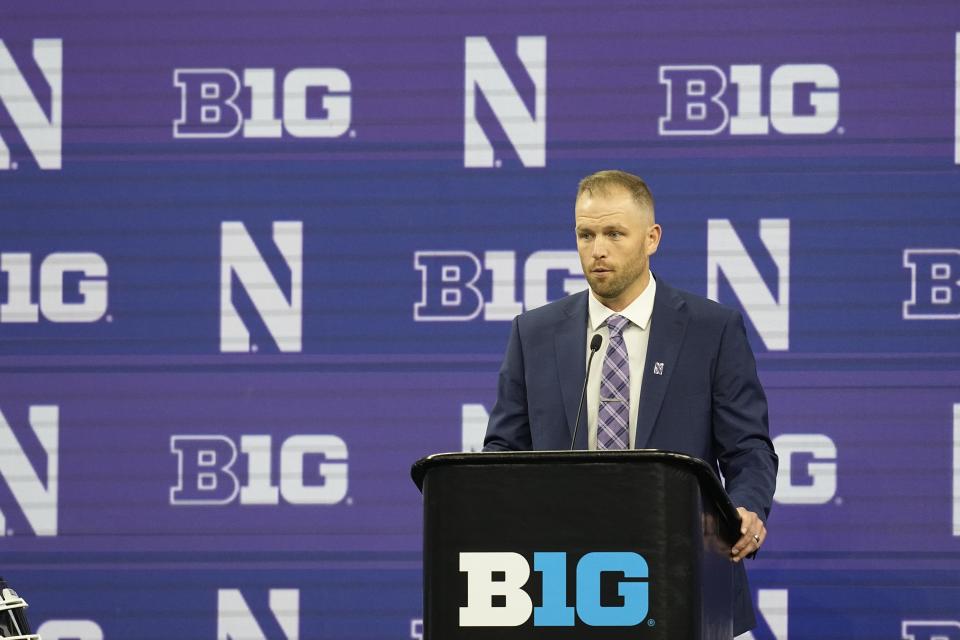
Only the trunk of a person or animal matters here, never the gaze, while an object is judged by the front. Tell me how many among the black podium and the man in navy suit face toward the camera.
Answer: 2

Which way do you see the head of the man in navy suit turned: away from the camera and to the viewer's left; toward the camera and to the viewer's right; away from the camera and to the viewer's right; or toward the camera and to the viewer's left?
toward the camera and to the viewer's left

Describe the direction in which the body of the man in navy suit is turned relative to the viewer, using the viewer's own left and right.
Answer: facing the viewer

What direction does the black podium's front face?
toward the camera

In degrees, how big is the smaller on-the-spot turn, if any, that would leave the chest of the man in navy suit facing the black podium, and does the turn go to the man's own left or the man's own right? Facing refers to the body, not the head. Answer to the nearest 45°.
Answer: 0° — they already face it

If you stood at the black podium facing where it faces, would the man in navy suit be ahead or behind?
behind

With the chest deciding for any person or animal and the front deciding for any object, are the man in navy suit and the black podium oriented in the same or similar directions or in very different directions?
same or similar directions
